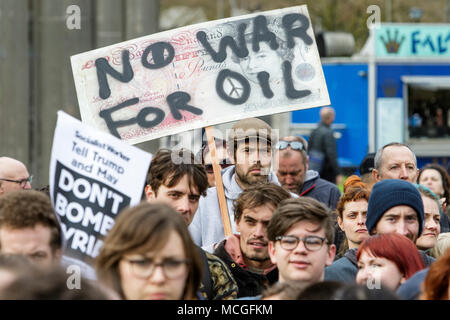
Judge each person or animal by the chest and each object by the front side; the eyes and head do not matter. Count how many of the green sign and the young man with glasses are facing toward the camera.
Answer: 2

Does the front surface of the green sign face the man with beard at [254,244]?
yes

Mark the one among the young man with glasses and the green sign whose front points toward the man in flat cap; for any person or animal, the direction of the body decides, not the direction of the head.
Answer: the green sign

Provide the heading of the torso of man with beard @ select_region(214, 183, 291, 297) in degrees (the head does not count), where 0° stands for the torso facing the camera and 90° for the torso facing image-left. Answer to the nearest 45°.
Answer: approximately 315°

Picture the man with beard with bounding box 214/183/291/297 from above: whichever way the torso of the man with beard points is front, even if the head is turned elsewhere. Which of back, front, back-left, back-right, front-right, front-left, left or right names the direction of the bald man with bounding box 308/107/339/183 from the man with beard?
back-left

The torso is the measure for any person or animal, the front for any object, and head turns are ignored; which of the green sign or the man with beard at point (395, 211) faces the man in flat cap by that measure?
the green sign

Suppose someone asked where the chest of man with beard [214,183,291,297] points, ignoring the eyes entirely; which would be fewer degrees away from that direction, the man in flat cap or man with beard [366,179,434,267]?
the man with beard

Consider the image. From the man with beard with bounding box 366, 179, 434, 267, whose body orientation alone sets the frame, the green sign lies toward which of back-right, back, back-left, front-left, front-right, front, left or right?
back-left

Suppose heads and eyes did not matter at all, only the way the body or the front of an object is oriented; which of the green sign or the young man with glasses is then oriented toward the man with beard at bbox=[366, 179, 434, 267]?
the green sign
